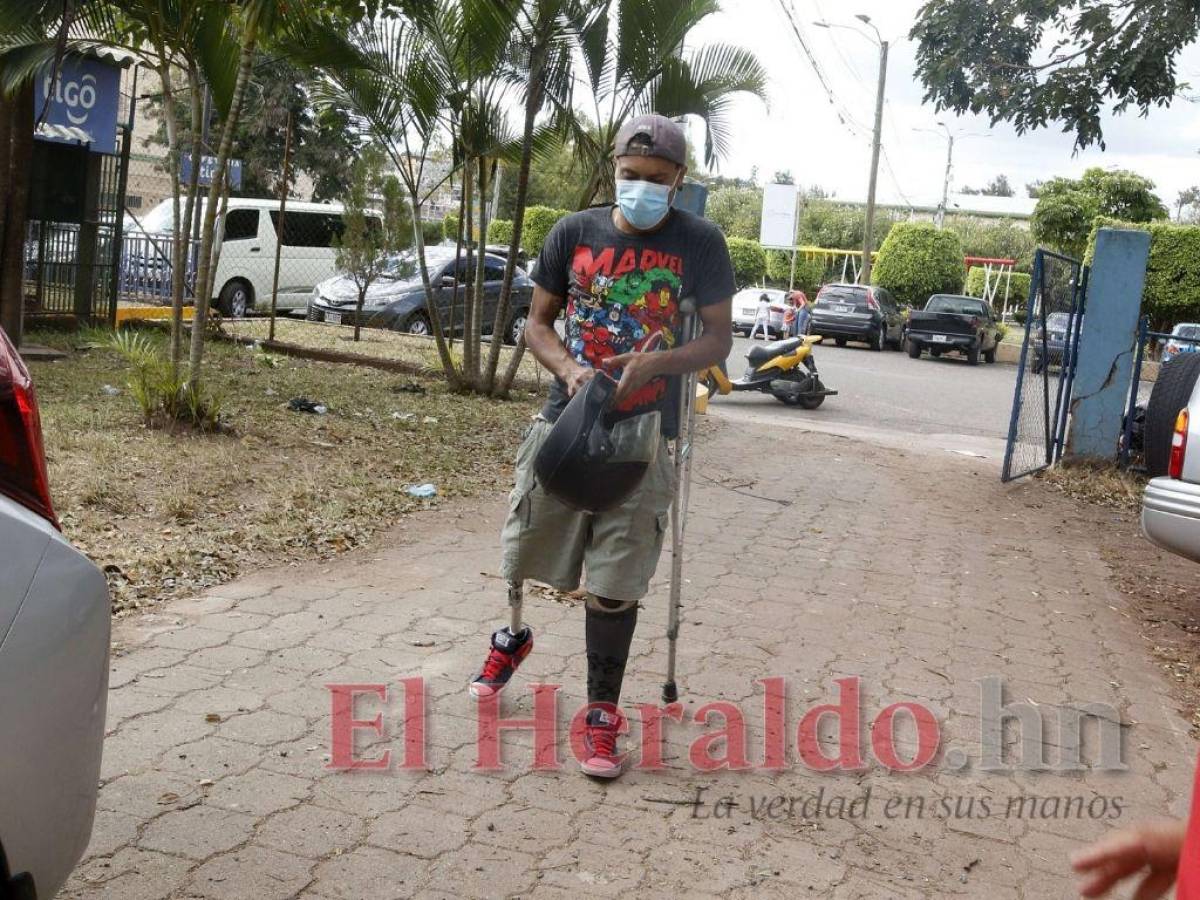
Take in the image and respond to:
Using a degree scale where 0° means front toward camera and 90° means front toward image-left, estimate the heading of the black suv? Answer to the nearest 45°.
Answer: approximately 225°

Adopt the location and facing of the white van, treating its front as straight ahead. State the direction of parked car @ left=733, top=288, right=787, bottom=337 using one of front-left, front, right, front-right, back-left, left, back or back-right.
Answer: back

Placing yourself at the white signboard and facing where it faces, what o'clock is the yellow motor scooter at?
The yellow motor scooter is roughly at 12 o'clock from the white signboard.

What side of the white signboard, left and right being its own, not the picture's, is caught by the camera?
front

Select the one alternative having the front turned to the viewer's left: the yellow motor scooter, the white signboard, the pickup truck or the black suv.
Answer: the yellow motor scooter

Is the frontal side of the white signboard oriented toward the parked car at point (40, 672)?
yes

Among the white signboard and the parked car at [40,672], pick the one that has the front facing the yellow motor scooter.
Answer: the white signboard
